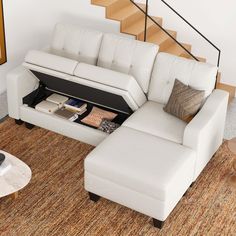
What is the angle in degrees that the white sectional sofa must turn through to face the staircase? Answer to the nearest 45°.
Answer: approximately 135° to its right

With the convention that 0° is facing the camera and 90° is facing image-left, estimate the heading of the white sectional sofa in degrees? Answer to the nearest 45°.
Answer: approximately 45°
